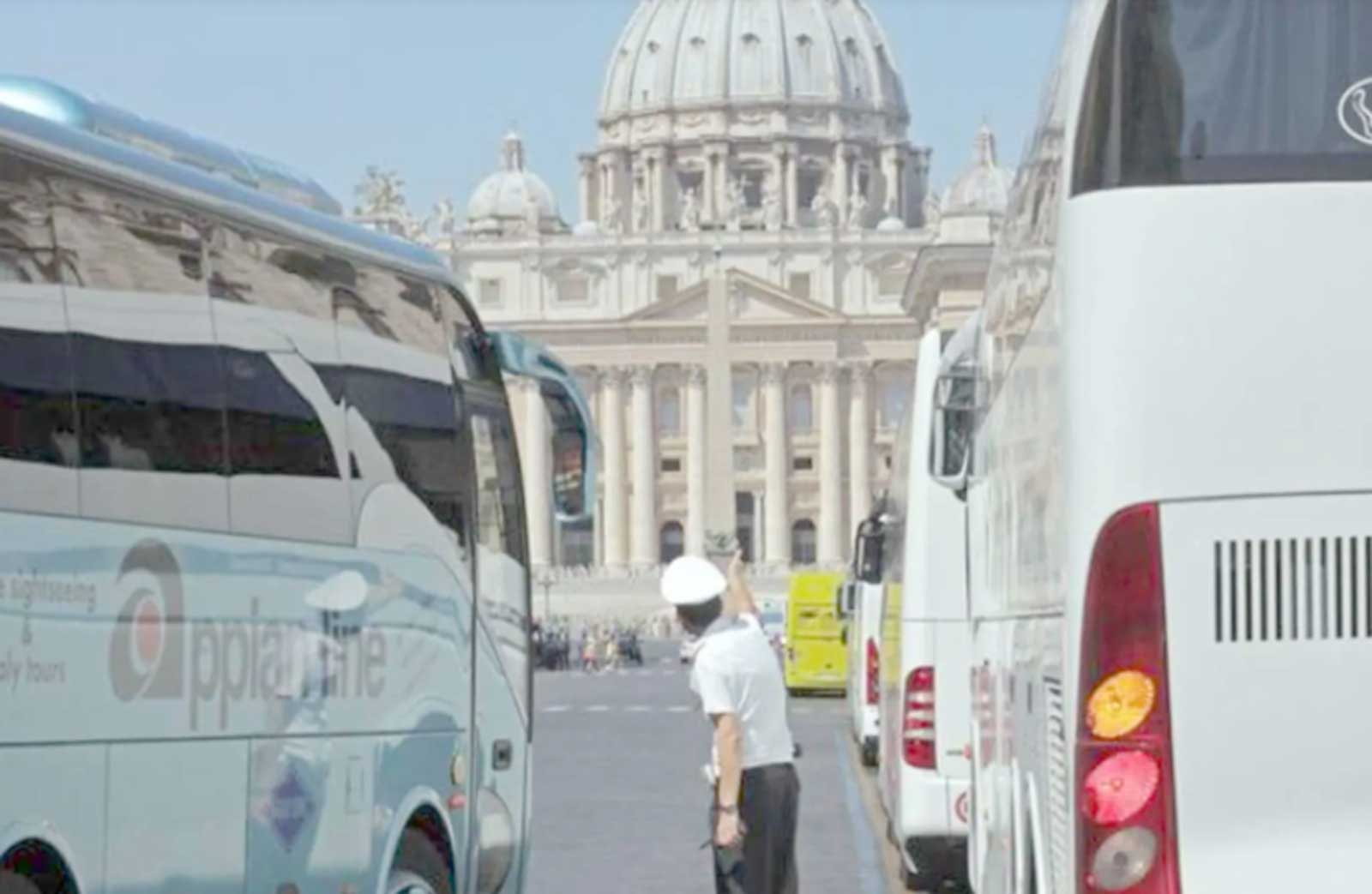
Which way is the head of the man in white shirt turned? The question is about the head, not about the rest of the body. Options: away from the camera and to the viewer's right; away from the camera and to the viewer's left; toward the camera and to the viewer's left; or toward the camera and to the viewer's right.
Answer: away from the camera and to the viewer's left

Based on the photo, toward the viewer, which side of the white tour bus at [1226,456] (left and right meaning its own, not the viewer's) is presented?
back

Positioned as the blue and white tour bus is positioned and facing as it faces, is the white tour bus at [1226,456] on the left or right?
on its right

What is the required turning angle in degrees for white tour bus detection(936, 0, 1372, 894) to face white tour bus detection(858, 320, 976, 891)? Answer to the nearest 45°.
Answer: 0° — it already faces it

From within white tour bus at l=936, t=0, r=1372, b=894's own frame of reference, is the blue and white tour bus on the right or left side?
on its left

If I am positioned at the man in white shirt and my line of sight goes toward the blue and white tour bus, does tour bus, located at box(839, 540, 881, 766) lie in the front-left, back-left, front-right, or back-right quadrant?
back-right

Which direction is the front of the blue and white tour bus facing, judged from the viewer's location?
facing away from the viewer and to the right of the viewer

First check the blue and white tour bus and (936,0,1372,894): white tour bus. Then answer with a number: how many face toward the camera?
0

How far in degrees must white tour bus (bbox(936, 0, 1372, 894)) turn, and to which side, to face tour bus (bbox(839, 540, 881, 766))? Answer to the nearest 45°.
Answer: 0° — it already faces it
